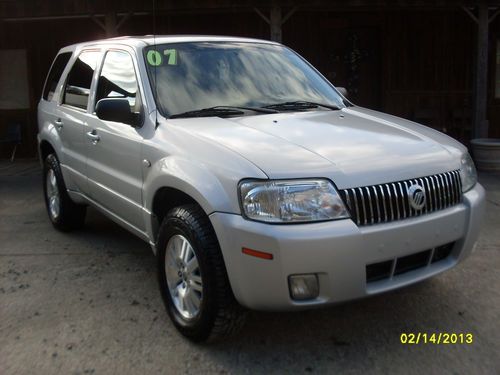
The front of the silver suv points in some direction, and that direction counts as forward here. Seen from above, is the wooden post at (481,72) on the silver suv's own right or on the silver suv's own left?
on the silver suv's own left

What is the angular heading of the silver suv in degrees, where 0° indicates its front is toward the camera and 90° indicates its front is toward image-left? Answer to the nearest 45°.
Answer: approximately 315°
